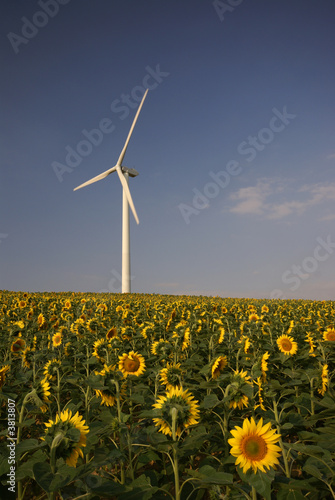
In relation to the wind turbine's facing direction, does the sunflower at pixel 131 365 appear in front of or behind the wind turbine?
in front

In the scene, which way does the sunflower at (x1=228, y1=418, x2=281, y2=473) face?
toward the camera

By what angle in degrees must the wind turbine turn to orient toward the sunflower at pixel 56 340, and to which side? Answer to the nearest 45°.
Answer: approximately 45° to its left

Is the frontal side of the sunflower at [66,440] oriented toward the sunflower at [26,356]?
no

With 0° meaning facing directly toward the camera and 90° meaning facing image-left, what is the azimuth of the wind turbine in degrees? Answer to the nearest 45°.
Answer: approximately 45°

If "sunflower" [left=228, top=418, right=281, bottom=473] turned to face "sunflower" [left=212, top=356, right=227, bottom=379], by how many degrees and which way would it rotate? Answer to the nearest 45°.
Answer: approximately 180°
